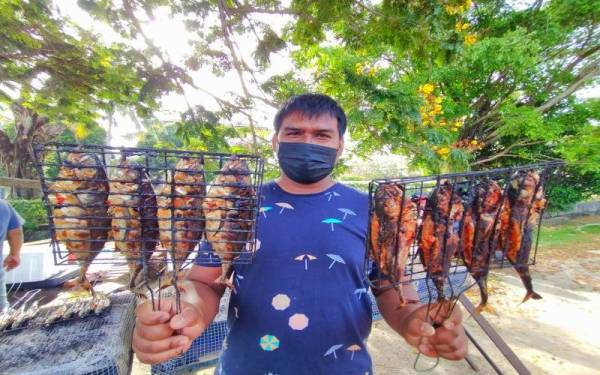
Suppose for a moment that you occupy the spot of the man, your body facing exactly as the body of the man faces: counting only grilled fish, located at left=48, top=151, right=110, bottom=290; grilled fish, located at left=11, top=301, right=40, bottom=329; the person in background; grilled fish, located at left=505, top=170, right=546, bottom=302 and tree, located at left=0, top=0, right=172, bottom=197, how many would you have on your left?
1

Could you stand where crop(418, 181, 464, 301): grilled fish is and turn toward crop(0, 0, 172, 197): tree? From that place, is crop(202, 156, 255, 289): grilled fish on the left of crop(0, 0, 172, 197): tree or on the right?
left

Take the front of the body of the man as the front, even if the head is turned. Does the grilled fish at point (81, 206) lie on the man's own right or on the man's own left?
on the man's own right

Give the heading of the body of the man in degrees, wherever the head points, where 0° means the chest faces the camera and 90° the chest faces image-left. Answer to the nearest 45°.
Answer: approximately 0°

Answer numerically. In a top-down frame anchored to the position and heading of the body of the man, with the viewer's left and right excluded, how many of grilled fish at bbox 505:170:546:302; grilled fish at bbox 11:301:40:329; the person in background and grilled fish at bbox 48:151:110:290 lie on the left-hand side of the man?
1

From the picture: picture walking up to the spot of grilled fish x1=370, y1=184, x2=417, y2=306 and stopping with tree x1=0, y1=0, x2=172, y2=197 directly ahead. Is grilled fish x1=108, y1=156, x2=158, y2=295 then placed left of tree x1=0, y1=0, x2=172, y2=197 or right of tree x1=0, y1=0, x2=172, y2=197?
left

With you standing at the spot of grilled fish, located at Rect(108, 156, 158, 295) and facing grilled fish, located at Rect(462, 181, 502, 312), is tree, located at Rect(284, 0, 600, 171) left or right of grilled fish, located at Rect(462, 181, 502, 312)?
left

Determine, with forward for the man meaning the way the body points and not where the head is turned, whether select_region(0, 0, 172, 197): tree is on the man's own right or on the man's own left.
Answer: on the man's own right

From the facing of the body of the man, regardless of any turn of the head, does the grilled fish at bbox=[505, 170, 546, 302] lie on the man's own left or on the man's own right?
on the man's own left

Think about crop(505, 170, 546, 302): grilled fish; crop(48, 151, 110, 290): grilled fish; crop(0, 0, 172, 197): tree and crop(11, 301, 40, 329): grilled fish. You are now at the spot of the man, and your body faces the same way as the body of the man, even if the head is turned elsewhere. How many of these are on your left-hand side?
1
